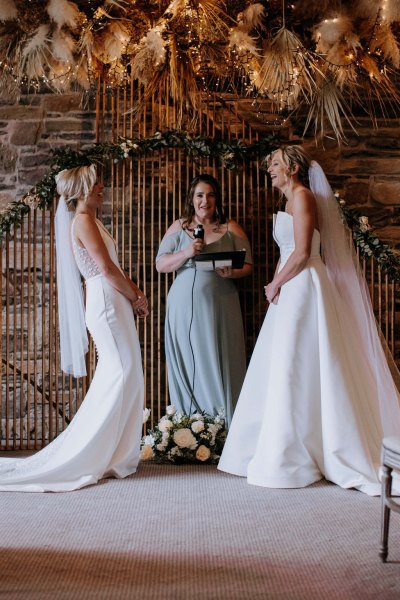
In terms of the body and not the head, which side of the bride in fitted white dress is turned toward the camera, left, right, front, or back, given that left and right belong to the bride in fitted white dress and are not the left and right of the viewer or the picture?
right

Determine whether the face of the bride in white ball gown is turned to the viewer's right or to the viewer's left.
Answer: to the viewer's left

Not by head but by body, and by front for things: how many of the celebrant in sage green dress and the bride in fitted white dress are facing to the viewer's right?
1

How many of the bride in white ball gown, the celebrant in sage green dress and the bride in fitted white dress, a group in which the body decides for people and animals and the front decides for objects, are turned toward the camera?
1

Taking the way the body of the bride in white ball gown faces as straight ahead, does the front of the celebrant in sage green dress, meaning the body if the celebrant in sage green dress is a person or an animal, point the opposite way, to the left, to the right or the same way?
to the left

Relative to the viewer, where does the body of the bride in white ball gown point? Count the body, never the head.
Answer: to the viewer's left

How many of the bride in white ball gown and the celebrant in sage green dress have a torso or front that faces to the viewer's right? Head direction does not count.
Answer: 0

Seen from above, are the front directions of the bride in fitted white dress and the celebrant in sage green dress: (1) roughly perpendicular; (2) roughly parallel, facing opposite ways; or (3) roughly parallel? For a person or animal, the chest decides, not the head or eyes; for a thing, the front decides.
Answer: roughly perpendicular
